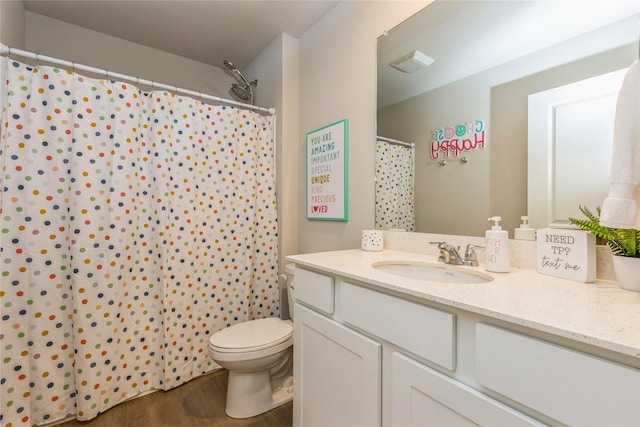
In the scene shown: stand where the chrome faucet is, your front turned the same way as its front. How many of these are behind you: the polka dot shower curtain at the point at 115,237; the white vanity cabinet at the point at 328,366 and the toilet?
0

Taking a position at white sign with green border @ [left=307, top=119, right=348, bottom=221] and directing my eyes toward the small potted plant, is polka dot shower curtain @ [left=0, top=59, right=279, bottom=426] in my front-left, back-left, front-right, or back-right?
back-right

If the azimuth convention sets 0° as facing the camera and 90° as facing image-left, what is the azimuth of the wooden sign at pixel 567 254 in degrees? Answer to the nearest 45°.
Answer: approximately 45°

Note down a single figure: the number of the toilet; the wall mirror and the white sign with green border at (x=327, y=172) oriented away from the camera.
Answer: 0

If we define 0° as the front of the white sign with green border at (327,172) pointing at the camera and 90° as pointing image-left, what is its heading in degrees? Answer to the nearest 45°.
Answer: approximately 45°

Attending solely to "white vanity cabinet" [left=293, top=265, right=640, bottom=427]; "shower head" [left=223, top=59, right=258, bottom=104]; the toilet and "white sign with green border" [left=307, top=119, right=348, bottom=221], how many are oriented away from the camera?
0

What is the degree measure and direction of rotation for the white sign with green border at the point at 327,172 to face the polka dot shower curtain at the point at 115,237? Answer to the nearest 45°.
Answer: approximately 45° to its right

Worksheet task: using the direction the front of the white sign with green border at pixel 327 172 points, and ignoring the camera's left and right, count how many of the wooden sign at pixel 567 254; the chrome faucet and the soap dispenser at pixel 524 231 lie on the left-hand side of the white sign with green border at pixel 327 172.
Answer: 3

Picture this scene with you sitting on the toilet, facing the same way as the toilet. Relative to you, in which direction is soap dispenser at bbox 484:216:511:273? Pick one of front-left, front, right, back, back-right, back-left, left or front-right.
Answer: left

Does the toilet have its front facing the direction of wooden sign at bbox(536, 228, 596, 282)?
no

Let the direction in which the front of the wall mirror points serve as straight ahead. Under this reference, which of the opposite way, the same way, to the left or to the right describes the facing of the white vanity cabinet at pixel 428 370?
the same way

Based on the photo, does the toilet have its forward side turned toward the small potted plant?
no

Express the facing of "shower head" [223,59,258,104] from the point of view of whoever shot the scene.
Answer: facing the viewer and to the left of the viewer

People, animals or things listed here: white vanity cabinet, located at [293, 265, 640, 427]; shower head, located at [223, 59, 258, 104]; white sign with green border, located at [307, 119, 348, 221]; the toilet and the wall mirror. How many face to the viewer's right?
0

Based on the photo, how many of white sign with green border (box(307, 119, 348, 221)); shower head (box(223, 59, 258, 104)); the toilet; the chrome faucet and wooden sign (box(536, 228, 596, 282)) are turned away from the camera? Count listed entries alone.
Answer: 0

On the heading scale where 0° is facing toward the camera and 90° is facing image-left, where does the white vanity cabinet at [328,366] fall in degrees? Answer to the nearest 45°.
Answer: approximately 45°
